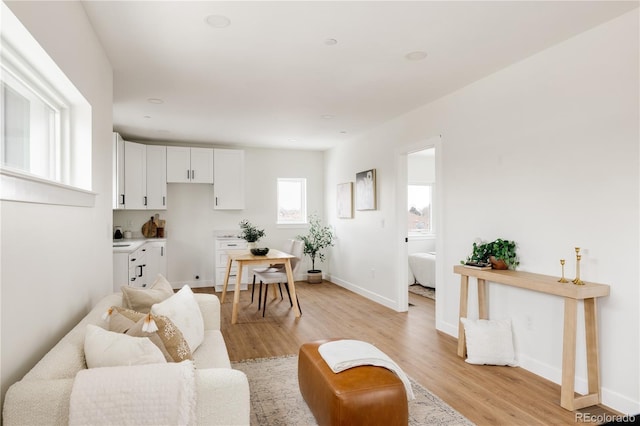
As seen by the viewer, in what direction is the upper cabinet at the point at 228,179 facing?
toward the camera

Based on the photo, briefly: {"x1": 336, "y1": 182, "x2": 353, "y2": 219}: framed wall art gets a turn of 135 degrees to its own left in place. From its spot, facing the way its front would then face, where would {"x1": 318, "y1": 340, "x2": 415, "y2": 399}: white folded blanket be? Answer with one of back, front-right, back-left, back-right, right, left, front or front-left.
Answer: right

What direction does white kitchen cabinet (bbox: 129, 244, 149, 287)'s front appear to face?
to the viewer's right

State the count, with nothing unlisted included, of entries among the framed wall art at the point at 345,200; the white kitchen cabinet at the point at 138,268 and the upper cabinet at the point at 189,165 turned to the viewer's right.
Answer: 1

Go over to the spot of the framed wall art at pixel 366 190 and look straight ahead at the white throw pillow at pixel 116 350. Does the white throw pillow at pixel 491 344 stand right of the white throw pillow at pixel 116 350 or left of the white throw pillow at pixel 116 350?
left

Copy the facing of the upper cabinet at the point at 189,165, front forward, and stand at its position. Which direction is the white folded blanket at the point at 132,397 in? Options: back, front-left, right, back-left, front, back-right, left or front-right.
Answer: front

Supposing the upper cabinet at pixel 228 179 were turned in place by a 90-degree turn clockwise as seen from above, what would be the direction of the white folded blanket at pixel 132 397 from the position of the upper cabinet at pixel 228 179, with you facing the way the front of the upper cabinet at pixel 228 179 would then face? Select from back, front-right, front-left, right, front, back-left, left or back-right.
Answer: left

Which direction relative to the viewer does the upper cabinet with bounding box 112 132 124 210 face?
to the viewer's right

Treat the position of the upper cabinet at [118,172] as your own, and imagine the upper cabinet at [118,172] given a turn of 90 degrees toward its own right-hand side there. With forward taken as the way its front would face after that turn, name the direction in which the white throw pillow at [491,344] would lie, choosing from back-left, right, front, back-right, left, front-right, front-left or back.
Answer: front-left

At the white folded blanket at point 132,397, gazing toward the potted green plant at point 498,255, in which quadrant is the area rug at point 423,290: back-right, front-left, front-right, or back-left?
front-left
